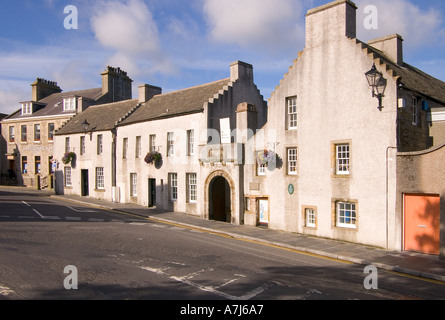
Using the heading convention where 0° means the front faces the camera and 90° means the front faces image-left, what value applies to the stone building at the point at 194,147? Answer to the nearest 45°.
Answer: approximately 45°

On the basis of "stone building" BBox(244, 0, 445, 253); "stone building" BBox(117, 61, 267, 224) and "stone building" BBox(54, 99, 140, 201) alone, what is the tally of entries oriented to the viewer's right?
0

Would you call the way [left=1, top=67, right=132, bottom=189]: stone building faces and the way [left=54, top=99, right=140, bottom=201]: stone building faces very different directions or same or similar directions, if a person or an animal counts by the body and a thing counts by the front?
same or similar directions

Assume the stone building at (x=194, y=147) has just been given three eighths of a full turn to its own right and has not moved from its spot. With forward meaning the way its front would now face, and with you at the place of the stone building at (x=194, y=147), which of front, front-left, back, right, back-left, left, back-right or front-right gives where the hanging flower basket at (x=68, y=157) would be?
front-left

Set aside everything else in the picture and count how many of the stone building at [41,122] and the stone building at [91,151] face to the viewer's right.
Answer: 0

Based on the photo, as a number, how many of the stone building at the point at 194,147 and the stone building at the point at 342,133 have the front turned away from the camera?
0

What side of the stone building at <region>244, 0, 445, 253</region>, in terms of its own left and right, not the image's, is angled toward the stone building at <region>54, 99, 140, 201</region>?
right

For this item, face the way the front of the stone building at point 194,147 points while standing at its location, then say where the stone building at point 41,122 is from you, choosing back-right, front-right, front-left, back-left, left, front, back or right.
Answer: right

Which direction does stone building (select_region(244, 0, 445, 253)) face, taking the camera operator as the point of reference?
facing the viewer and to the left of the viewer
